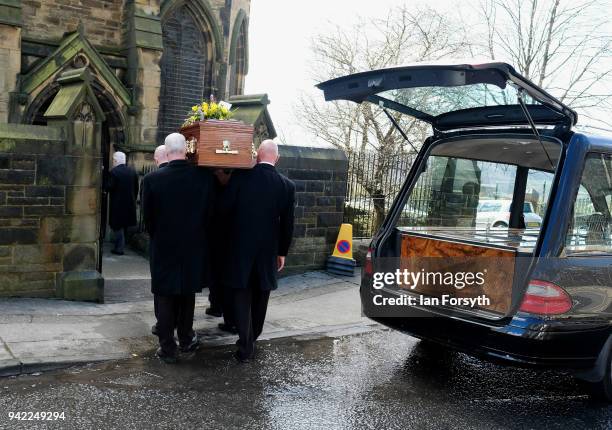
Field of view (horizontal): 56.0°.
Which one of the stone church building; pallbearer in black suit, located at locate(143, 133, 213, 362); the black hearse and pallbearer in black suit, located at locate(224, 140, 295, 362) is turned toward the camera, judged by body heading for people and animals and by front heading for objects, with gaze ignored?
the stone church building

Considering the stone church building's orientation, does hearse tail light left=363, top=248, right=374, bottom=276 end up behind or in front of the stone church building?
in front

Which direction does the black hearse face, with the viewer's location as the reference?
facing away from the viewer and to the right of the viewer

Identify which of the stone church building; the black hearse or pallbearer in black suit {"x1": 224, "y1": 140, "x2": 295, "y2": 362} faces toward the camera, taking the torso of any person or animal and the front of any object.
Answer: the stone church building

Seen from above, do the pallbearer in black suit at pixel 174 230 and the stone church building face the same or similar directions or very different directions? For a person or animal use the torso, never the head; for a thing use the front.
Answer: very different directions

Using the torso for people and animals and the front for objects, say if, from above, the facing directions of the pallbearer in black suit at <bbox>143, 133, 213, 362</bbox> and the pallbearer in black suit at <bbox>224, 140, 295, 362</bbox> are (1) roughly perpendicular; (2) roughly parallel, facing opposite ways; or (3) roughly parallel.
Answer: roughly parallel

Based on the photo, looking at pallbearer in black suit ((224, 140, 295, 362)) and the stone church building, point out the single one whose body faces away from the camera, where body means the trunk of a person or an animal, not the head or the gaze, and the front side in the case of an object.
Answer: the pallbearer in black suit

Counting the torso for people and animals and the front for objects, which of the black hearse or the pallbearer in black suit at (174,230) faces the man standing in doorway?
the pallbearer in black suit

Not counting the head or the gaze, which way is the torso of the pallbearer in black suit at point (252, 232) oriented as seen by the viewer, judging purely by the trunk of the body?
away from the camera

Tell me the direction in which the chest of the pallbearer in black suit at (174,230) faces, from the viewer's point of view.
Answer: away from the camera

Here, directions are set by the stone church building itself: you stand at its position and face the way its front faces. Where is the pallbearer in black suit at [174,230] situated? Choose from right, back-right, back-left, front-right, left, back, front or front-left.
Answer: front

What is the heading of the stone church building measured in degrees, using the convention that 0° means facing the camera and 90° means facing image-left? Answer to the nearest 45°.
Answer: approximately 0°

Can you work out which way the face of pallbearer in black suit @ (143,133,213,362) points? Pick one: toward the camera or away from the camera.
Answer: away from the camera

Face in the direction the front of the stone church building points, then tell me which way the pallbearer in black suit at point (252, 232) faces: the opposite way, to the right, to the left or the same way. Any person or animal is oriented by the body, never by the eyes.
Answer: the opposite way

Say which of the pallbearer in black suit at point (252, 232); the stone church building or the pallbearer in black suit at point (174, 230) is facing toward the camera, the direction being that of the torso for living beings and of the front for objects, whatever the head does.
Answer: the stone church building

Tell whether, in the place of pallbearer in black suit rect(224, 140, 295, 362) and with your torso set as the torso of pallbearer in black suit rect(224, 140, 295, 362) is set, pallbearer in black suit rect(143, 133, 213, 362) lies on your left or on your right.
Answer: on your left
